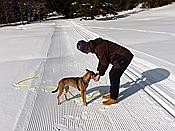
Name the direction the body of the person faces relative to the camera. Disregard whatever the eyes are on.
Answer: to the viewer's left
